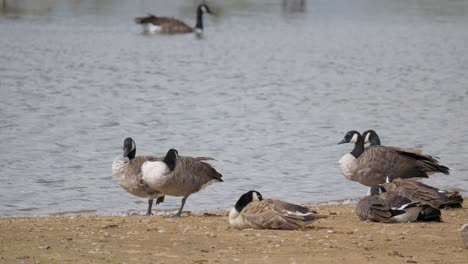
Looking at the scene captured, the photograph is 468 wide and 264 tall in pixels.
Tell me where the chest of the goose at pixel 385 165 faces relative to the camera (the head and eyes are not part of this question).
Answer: to the viewer's left

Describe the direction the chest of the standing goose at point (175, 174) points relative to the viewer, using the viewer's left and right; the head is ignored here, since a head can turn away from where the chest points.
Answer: facing to the left of the viewer

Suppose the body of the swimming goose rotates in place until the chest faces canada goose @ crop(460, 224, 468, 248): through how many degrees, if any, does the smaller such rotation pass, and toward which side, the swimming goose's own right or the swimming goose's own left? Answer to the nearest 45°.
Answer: approximately 90° to the swimming goose's own right

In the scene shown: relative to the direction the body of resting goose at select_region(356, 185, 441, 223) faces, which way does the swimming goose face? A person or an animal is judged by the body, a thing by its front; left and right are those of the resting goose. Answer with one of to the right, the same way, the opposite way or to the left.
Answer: the opposite way

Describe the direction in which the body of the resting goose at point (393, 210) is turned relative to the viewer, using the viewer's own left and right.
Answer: facing to the left of the viewer

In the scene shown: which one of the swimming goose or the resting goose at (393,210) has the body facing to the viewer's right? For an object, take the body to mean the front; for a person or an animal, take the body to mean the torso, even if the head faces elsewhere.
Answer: the swimming goose

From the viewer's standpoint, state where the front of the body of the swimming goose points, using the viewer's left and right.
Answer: facing to the right of the viewer

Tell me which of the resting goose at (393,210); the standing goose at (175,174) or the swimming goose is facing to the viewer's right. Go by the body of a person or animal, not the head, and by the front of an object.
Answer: the swimming goose

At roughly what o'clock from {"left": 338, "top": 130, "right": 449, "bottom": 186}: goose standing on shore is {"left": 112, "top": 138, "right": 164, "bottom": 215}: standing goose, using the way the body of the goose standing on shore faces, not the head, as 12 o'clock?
The standing goose is roughly at 11 o'clock from the goose standing on shore.

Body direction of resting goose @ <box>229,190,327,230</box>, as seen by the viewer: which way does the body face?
to the viewer's left
